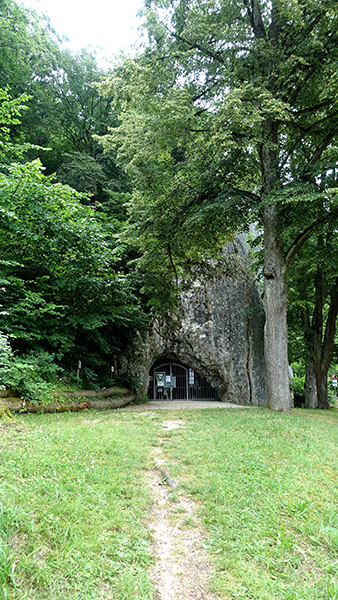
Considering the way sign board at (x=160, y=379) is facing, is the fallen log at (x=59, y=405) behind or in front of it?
in front

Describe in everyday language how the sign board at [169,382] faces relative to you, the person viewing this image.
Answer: facing the viewer

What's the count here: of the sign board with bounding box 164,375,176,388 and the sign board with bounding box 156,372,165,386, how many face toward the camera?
2

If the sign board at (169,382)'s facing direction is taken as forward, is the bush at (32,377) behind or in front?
in front

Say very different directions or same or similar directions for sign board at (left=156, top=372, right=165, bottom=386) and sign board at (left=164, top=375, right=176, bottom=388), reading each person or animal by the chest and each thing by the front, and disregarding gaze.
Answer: same or similar directions

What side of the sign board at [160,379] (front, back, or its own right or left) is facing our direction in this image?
front
